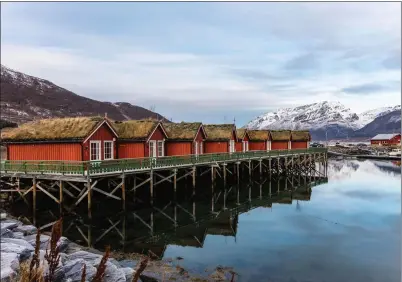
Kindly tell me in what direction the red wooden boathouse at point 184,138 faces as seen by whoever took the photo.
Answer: facing the viewer and to the right of the viewer

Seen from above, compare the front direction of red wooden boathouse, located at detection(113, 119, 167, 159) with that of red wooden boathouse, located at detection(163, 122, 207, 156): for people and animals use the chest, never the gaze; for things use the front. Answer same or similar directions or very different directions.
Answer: same or similar directions

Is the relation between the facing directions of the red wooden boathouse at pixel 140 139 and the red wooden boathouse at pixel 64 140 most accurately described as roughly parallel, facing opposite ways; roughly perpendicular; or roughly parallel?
roughly parallel

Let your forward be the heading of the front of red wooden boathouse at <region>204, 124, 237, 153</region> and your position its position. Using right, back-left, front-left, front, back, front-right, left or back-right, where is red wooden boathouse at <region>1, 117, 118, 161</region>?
back-right

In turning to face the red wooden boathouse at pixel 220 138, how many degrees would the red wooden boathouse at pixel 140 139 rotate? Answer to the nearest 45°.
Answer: approximately 90° to its left

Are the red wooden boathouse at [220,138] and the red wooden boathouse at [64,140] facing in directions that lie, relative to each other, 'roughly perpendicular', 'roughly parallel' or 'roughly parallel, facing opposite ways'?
roughly parallel

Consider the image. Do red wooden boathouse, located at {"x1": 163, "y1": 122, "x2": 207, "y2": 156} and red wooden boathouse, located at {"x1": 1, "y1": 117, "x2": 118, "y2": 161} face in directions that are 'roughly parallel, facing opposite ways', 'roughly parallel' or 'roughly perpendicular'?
roughly parallel

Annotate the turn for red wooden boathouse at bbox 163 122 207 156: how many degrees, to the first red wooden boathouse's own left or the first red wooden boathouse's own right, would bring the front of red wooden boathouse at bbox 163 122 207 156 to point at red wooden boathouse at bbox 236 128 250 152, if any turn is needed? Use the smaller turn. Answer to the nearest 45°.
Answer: approximately 90° to the first red wooden boathouse's own left

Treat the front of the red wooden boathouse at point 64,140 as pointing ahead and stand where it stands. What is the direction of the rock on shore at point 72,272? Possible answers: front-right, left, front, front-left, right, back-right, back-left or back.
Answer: front-right

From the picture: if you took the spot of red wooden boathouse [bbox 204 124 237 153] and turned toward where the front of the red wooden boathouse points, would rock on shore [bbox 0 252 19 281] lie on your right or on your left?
on your right

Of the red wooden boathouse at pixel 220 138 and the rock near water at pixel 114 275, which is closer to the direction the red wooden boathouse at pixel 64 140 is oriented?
the rock near water

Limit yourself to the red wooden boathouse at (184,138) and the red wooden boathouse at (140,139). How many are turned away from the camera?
0

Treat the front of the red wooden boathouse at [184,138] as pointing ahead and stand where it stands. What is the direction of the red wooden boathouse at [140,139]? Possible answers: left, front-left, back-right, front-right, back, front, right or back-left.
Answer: right

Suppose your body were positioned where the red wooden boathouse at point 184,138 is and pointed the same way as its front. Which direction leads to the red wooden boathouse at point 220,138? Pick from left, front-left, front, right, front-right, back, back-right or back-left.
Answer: left

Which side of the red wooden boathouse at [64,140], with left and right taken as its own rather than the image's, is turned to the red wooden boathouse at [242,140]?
left

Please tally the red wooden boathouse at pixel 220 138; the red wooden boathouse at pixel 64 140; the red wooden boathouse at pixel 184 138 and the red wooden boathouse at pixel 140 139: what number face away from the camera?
0

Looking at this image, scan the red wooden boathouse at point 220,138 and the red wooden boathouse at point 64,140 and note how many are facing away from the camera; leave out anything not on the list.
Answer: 0

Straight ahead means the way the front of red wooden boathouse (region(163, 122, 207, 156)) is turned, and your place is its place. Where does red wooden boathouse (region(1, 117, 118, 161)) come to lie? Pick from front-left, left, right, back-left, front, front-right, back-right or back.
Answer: right
